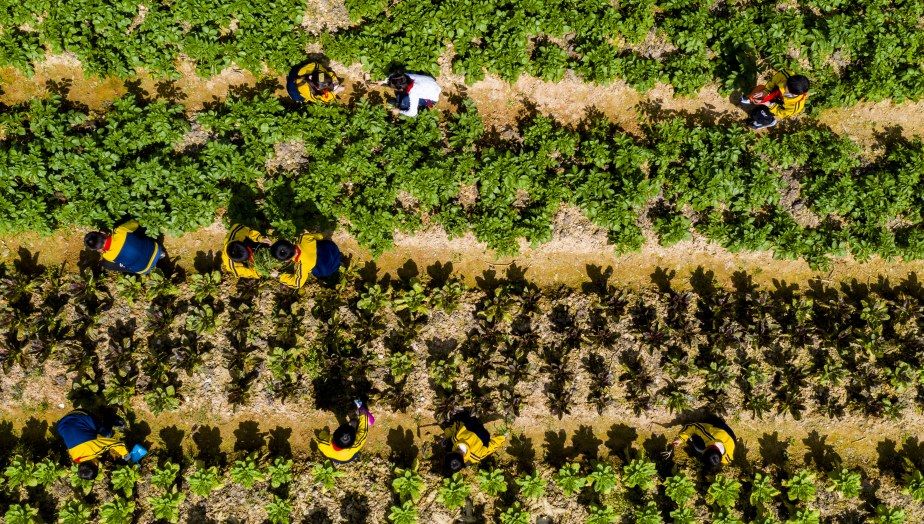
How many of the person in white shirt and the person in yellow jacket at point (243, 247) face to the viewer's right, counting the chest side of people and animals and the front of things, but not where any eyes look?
1

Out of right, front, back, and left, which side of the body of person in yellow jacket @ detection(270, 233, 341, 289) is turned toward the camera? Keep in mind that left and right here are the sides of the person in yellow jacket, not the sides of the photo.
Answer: left

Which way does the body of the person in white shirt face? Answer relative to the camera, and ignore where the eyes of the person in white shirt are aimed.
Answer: to the viewer's left

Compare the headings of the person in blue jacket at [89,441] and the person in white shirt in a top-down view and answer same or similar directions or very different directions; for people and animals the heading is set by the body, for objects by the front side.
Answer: very different directions

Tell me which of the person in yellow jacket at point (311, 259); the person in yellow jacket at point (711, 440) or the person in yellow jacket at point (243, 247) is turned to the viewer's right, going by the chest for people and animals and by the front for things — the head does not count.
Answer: the person in yellow jacket at point (243, 247)

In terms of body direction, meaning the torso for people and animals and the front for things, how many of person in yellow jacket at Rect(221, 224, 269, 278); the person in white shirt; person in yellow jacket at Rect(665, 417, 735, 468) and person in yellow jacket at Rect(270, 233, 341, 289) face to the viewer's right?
1

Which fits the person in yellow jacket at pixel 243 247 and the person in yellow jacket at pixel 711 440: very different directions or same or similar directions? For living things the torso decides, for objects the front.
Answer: very different directions

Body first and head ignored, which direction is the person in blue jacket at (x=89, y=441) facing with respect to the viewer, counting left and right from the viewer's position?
facing the viewer and to the right of the viewer

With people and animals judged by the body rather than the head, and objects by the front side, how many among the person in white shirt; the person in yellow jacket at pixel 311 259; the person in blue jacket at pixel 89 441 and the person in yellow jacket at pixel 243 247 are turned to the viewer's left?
2

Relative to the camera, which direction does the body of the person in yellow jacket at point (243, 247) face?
to the viewer's right
